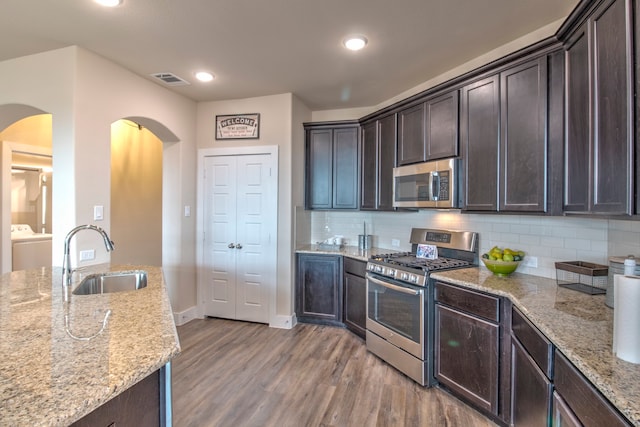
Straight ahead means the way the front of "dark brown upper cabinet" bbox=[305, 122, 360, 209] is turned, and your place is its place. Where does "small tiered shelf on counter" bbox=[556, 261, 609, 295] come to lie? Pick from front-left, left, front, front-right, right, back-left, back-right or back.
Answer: front-left

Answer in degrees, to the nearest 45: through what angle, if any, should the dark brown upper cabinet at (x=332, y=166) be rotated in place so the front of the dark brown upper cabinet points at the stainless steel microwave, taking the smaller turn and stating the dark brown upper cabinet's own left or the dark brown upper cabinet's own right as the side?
approximately 45° to the dark brown upper cabinet's own left

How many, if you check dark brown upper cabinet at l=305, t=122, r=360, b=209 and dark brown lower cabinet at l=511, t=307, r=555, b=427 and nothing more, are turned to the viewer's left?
1

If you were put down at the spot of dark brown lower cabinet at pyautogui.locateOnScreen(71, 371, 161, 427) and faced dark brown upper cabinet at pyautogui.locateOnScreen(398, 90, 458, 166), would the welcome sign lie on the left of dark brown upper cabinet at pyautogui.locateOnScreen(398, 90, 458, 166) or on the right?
left

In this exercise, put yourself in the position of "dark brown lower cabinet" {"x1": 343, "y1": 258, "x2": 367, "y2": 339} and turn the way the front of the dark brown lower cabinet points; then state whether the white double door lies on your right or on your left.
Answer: on your right

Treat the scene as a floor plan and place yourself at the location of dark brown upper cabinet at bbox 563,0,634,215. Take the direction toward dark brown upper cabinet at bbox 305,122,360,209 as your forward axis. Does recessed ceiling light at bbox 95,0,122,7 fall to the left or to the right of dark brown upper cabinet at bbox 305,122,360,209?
left

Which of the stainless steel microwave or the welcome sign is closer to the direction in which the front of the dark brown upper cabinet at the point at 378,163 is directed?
the welcome sign

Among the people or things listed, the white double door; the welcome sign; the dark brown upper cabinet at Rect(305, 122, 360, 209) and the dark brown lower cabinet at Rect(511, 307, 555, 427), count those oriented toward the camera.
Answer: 3
